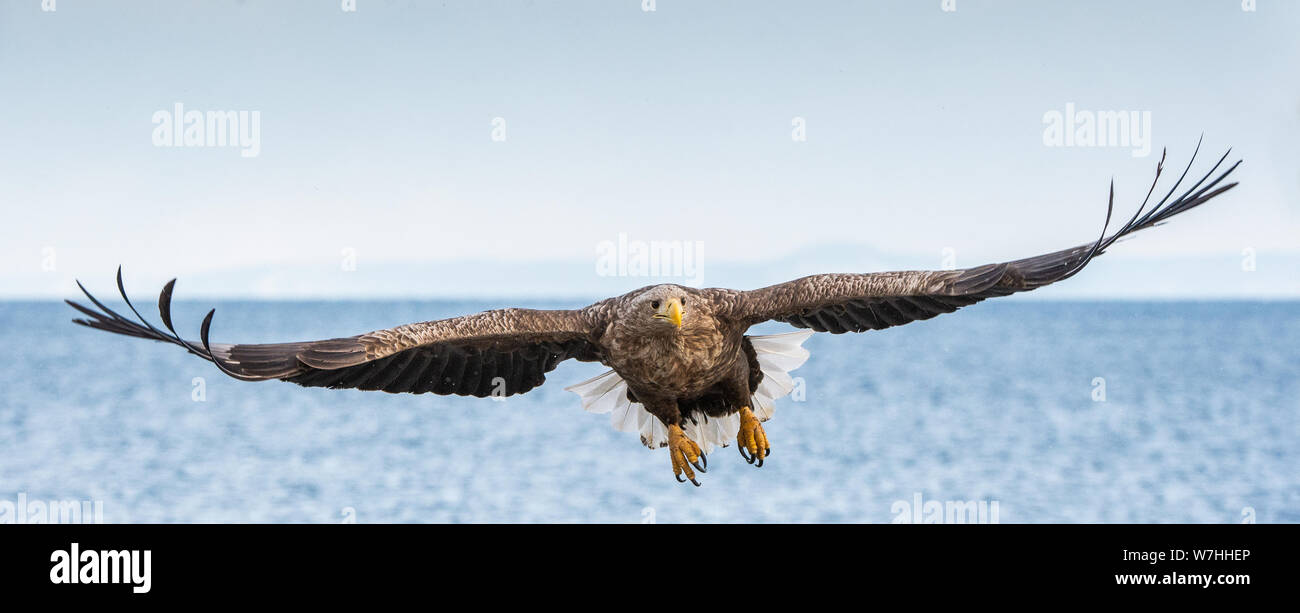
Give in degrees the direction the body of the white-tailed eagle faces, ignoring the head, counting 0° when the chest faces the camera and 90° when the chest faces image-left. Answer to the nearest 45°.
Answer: approximately 0°
